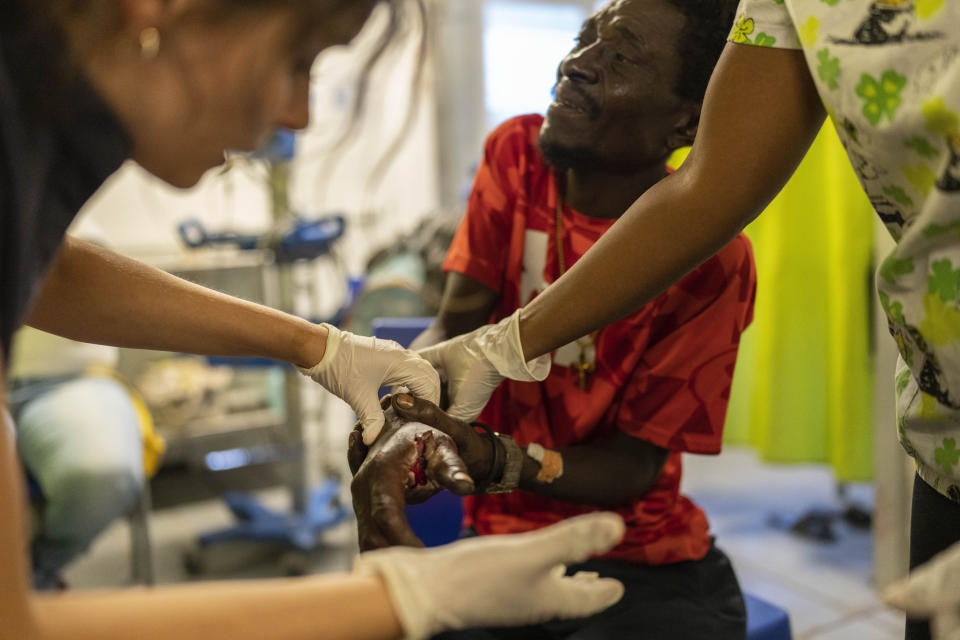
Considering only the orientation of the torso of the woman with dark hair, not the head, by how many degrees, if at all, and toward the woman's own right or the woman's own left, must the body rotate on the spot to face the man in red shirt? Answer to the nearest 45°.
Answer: approximately 45° to the woman's own left

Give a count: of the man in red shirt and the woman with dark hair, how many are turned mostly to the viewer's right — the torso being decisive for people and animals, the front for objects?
1

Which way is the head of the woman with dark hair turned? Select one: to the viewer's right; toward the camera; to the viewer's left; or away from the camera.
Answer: to the viewer's right

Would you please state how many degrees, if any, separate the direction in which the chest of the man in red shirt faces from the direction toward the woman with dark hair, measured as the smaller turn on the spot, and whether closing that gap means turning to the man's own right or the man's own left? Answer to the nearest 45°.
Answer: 0° — they already face them

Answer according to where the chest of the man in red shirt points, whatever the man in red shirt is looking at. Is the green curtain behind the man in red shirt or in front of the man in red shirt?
behind

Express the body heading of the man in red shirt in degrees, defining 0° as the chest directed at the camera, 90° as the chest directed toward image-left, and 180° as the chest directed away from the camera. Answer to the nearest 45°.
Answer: approximately 45°

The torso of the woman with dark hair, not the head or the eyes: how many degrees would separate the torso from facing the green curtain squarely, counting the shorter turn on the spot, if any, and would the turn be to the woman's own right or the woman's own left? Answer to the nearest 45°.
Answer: approximately 45° to the woman's own left

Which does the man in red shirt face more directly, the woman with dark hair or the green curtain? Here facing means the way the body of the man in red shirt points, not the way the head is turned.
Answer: the woman with dark hair

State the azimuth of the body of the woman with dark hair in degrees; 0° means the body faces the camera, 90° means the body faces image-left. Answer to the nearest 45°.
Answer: approximately 270°

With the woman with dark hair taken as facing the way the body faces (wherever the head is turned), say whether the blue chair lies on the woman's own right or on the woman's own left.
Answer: on the woman's own left

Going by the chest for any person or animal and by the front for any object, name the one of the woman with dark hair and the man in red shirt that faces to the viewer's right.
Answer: the woman with dark hair
